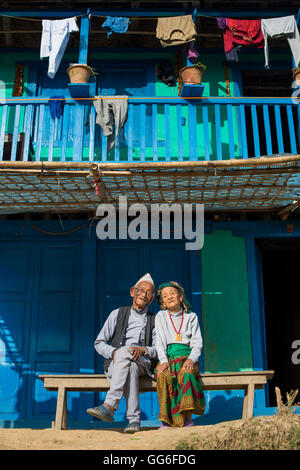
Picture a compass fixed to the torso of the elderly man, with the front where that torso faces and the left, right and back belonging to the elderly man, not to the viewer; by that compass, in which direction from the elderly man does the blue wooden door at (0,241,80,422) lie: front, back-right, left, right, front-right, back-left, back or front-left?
back-right

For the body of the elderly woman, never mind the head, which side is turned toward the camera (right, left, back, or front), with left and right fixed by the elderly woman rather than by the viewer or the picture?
front

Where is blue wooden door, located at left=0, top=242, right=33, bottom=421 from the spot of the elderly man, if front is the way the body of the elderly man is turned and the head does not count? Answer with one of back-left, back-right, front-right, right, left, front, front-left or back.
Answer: back-right

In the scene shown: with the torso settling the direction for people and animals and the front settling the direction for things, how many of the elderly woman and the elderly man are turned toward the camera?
2

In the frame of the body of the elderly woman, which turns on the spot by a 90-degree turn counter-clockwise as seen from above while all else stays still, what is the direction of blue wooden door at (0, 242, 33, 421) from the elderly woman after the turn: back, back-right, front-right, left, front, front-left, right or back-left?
back-left

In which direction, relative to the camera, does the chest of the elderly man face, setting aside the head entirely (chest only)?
toward the camera
